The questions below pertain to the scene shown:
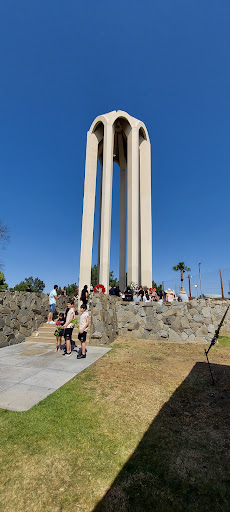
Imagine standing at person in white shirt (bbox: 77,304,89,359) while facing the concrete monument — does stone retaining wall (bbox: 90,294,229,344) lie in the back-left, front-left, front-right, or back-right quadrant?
front-right

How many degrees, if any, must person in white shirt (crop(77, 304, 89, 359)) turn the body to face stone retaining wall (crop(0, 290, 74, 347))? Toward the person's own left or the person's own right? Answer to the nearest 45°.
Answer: approximately 45° to the person's own right
